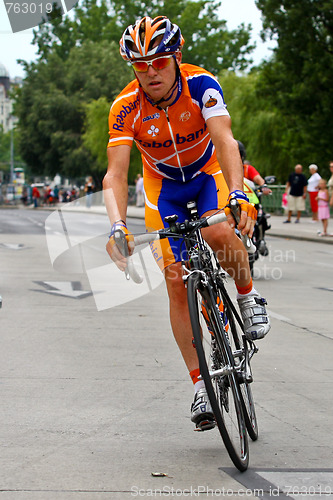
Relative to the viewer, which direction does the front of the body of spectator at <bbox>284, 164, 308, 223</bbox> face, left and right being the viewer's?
facing the viewer and to the left of the viewer

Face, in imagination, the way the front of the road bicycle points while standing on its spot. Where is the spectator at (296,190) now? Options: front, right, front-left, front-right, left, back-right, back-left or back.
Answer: back

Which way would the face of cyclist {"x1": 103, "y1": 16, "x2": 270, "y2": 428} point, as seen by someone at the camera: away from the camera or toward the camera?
toward the camera

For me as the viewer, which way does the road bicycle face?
facing the viewer

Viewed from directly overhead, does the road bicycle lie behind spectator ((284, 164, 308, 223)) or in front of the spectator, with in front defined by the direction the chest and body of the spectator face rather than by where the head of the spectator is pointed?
in front

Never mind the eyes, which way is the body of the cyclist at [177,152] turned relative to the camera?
toward the camera

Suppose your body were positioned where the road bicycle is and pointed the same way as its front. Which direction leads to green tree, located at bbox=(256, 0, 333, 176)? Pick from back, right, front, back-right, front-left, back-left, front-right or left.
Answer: back

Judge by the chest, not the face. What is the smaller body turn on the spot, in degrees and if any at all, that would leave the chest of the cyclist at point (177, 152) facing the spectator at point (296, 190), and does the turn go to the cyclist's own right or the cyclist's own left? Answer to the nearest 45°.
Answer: approximately 180°
